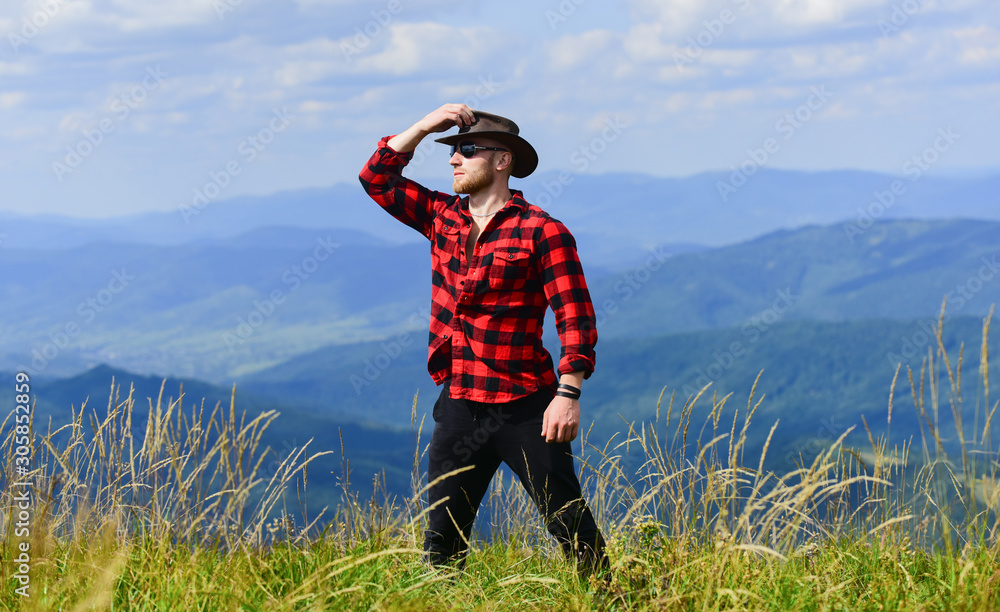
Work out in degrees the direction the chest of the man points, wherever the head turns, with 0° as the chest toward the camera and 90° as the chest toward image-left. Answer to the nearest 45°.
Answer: approximately 45°
